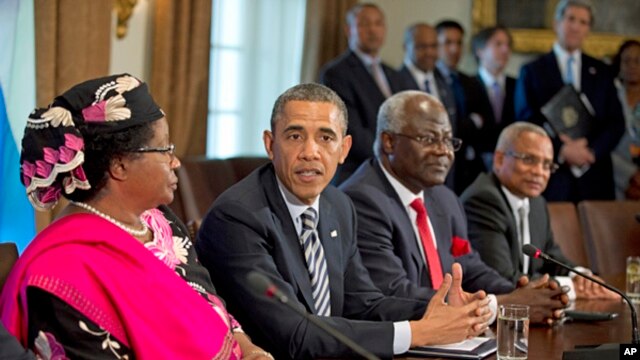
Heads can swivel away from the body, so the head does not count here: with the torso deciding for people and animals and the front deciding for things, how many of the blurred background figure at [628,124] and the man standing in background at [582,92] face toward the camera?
2

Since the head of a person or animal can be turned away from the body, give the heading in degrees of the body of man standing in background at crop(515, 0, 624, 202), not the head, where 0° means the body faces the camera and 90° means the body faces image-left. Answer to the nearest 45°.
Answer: approximately 0°

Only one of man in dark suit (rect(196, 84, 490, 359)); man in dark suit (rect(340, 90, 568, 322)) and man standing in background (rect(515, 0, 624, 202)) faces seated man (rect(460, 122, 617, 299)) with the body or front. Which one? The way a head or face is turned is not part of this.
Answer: the man standing in background
